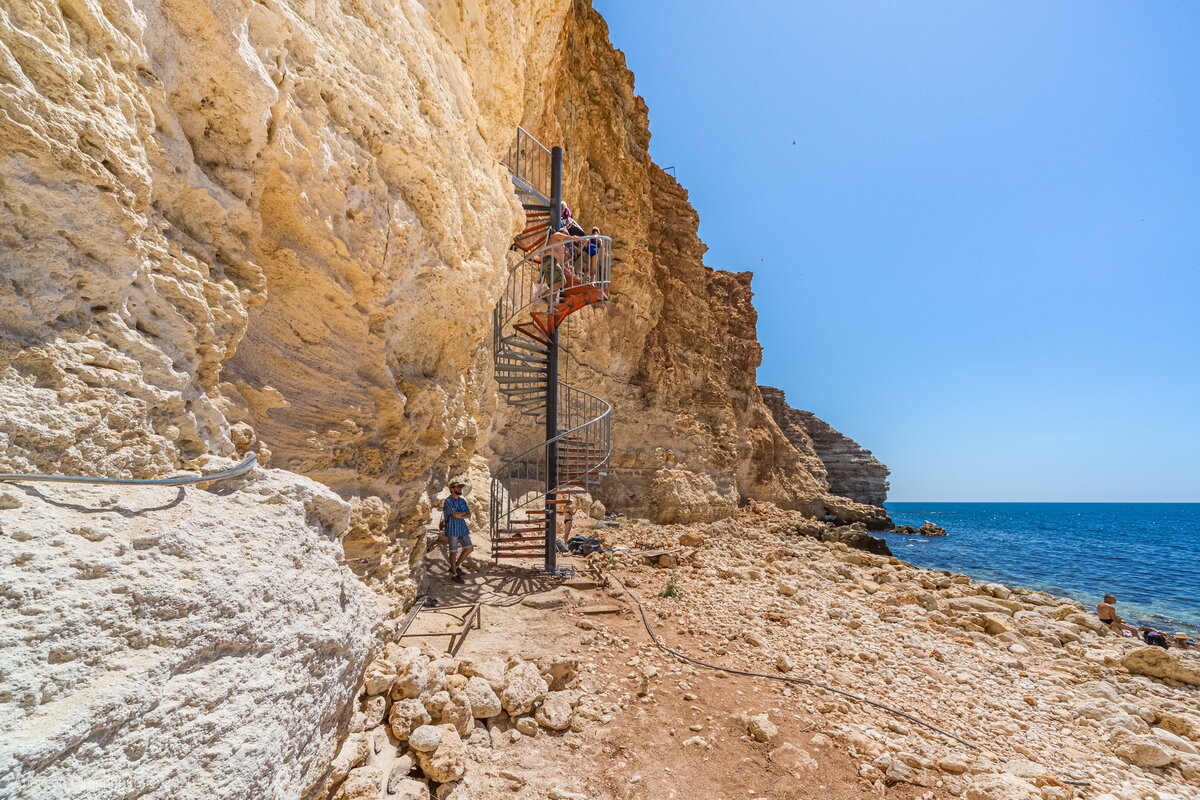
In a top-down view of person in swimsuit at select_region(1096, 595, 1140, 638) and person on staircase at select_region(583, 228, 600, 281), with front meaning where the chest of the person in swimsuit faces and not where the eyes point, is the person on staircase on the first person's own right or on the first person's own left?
on the first person's own right

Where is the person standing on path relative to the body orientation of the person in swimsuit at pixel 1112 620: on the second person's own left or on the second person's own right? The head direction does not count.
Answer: on the second person's own right

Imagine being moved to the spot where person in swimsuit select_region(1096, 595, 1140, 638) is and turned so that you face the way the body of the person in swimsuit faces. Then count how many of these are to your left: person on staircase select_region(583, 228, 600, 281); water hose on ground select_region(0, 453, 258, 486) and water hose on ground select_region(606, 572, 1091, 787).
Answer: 0

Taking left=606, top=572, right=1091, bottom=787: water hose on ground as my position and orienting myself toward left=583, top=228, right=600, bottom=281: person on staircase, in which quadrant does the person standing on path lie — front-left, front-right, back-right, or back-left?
front-left

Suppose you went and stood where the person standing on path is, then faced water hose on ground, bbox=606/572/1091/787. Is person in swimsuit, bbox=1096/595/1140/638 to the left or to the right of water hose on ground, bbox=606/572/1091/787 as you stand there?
left

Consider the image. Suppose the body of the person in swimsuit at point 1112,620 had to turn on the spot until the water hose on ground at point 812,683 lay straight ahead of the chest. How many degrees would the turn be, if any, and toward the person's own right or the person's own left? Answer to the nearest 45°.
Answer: approximately 90° to the person's own right

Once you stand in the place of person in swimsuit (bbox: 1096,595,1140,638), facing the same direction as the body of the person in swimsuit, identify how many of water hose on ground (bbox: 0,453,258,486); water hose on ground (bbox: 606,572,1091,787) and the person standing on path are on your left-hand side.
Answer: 0

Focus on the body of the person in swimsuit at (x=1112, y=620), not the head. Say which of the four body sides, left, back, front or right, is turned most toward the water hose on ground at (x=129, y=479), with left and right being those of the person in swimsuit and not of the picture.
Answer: right
